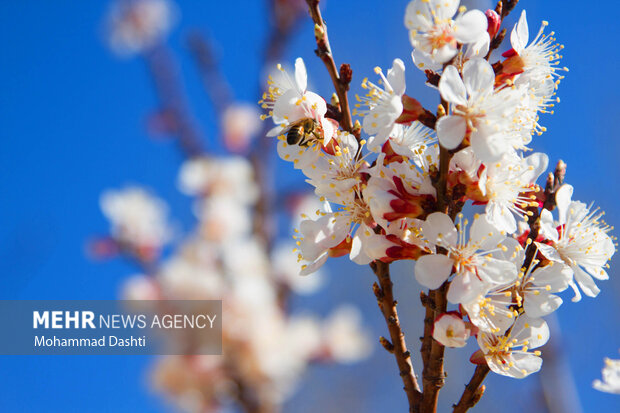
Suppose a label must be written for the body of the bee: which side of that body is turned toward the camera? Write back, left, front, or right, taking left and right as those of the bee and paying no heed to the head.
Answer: right

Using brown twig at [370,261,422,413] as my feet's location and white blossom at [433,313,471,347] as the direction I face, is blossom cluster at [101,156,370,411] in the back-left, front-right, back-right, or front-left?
back-left
